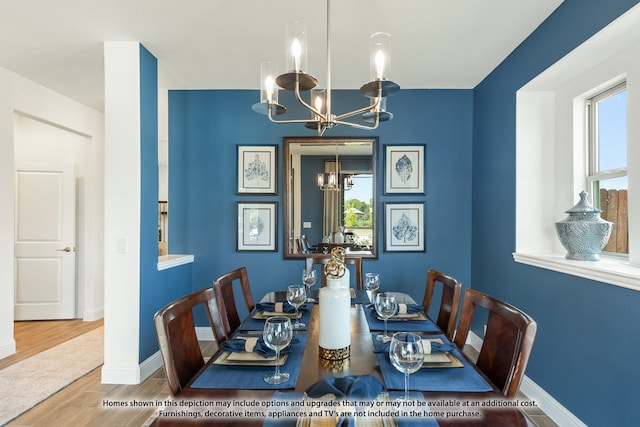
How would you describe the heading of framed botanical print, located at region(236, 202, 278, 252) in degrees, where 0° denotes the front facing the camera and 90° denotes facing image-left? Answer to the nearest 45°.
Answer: approximately 0°

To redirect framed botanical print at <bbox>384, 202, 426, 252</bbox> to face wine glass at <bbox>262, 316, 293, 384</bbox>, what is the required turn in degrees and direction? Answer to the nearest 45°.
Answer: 0° — it already faces it

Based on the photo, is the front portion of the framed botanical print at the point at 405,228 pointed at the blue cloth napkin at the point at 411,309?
yes

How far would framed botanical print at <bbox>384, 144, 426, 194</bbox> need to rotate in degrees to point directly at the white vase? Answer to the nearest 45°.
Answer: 0° — it already faces it

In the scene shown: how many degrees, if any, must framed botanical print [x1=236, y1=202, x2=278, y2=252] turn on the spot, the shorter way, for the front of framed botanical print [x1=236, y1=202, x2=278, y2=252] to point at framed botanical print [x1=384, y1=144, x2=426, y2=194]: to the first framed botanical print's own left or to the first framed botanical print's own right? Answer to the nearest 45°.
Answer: approximately 90° to the first framed botanical print's own left

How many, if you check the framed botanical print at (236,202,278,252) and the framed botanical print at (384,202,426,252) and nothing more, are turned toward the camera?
2

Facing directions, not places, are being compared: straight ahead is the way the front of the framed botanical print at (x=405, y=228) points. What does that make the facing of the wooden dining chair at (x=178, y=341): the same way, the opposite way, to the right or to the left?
to the left

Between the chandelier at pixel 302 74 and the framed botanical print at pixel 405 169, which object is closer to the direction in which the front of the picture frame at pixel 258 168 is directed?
the chandelier

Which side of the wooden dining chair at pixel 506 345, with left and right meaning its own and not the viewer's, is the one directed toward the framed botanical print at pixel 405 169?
right
